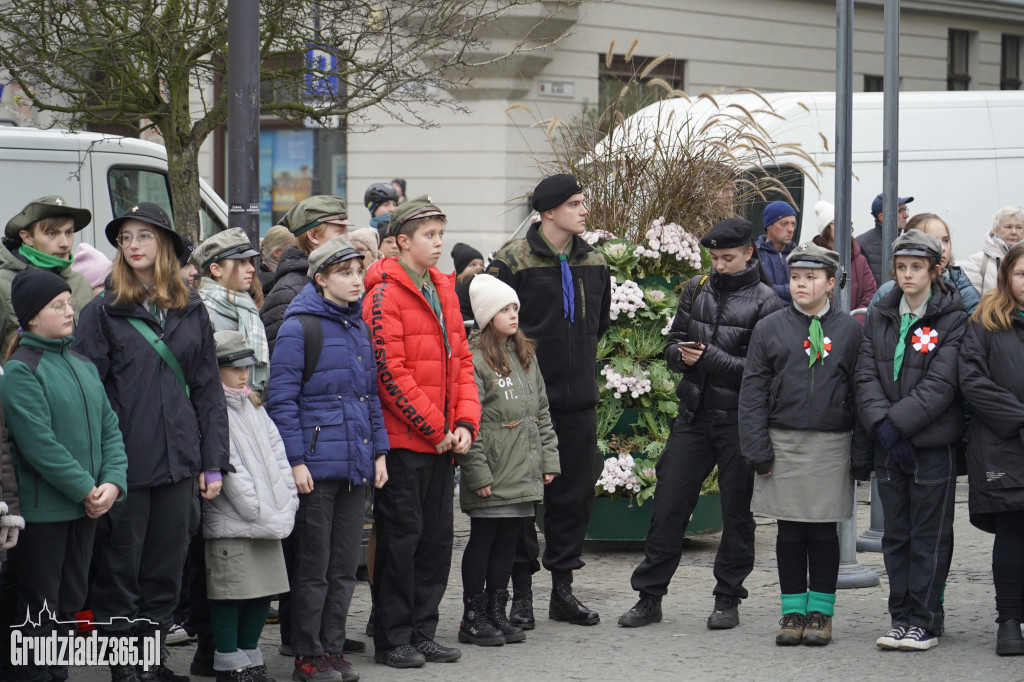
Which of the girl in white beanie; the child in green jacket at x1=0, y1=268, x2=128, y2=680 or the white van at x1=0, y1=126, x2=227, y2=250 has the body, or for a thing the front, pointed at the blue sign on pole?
the white van

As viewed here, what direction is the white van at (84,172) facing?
to the viewer's right

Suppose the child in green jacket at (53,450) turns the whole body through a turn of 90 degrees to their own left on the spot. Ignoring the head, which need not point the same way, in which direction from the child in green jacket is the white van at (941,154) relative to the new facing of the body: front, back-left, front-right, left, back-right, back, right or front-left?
front

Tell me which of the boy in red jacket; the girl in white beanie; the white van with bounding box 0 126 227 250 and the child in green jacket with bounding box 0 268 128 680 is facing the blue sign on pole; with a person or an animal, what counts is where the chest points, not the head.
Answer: the white van

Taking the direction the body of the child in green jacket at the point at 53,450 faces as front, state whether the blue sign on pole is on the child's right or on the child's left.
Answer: on the child's left

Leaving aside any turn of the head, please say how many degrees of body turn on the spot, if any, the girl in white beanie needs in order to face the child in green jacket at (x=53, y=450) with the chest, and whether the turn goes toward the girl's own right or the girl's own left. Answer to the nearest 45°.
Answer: approximately 90° to the girl's own right

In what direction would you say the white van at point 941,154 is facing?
to the viewer's left

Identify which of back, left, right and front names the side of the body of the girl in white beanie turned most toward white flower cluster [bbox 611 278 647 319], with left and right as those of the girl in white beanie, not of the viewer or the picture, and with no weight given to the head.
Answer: left

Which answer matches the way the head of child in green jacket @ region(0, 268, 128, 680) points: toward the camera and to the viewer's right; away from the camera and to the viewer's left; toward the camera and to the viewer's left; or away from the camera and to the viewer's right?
toward the camera and to the viewer's right

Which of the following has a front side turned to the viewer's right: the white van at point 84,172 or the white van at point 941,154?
the white van at point 84,172

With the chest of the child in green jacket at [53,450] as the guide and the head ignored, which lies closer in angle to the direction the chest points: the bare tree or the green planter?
the green planter
